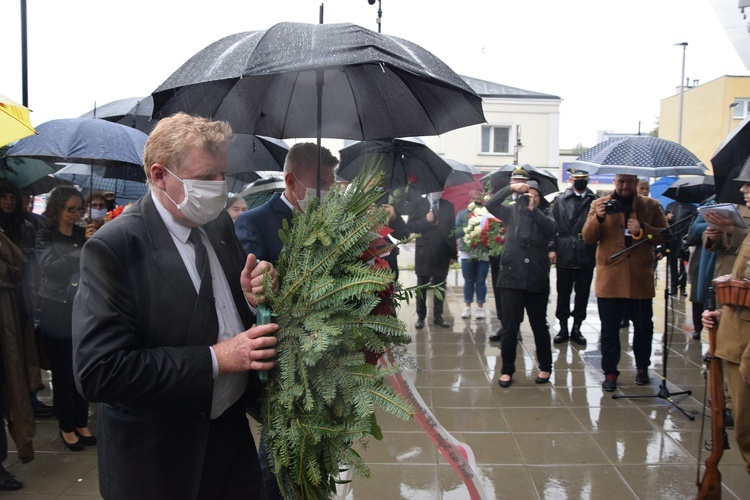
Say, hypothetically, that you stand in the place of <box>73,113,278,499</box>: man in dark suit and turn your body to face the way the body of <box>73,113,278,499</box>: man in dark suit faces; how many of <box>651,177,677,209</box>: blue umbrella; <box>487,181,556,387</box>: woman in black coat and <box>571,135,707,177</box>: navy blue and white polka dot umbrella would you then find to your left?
3

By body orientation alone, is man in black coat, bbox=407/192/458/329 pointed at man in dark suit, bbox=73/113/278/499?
yes

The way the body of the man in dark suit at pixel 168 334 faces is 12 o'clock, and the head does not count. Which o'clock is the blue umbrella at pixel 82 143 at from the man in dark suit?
The blue umbrella is roughly at 7 o'clock from the man in dark suit.

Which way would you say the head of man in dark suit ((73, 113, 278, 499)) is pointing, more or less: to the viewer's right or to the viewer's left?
to the viewer's right

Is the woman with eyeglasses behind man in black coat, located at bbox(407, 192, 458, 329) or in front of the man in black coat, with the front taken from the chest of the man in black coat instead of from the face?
in front

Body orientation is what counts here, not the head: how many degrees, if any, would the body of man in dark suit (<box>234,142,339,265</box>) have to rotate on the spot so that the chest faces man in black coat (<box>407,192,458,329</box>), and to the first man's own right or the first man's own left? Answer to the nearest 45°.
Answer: approximately 90° to the first man's own left

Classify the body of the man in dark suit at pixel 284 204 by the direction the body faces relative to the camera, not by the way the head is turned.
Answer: to the viewer's right

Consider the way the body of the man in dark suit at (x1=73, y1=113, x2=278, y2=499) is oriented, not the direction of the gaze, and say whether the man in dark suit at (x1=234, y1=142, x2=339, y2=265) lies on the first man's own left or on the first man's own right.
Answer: on the first man's own left

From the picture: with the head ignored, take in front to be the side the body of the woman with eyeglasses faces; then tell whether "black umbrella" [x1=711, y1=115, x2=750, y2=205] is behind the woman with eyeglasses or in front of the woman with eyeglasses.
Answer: in front

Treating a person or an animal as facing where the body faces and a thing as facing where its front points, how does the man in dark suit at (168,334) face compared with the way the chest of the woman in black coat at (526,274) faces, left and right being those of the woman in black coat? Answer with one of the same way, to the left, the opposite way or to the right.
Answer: to the left

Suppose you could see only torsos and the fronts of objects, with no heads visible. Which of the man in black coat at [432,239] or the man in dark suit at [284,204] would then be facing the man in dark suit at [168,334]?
the man in black coat
